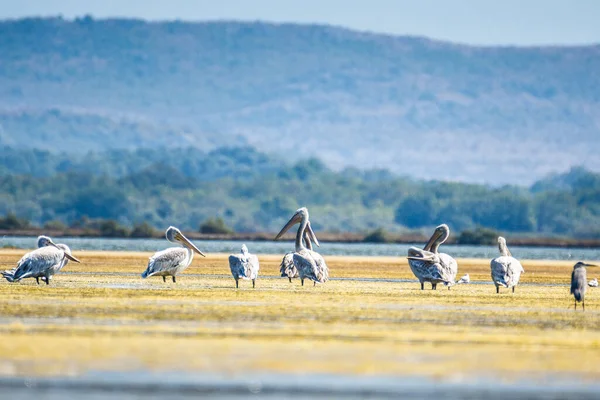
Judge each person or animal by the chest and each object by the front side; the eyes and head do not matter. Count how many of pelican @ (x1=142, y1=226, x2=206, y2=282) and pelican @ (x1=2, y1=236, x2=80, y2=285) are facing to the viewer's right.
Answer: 2

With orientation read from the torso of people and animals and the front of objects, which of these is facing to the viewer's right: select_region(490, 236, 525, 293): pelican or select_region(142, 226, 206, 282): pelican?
select_region(142, 226, 206, 282): pelican

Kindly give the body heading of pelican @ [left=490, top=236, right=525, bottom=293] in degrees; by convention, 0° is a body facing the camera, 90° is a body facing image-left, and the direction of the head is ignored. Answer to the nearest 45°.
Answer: approximately 180°

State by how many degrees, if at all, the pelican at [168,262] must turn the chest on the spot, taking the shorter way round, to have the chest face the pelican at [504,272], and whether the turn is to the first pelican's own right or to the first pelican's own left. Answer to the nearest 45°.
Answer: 0° — it already faces it

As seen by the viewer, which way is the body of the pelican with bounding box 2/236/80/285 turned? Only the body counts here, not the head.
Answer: to the viewer's right

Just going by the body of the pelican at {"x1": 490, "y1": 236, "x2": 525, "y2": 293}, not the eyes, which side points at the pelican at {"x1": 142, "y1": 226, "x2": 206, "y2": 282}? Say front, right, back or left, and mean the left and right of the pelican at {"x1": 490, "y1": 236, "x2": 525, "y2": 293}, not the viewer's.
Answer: left

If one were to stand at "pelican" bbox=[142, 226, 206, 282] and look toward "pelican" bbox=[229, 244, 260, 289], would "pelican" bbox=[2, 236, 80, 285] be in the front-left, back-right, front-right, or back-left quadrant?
back-right

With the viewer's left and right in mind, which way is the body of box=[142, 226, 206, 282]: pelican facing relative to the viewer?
facing to the right of the viewer

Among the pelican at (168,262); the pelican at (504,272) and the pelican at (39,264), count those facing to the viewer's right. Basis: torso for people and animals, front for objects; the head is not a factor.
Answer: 2
